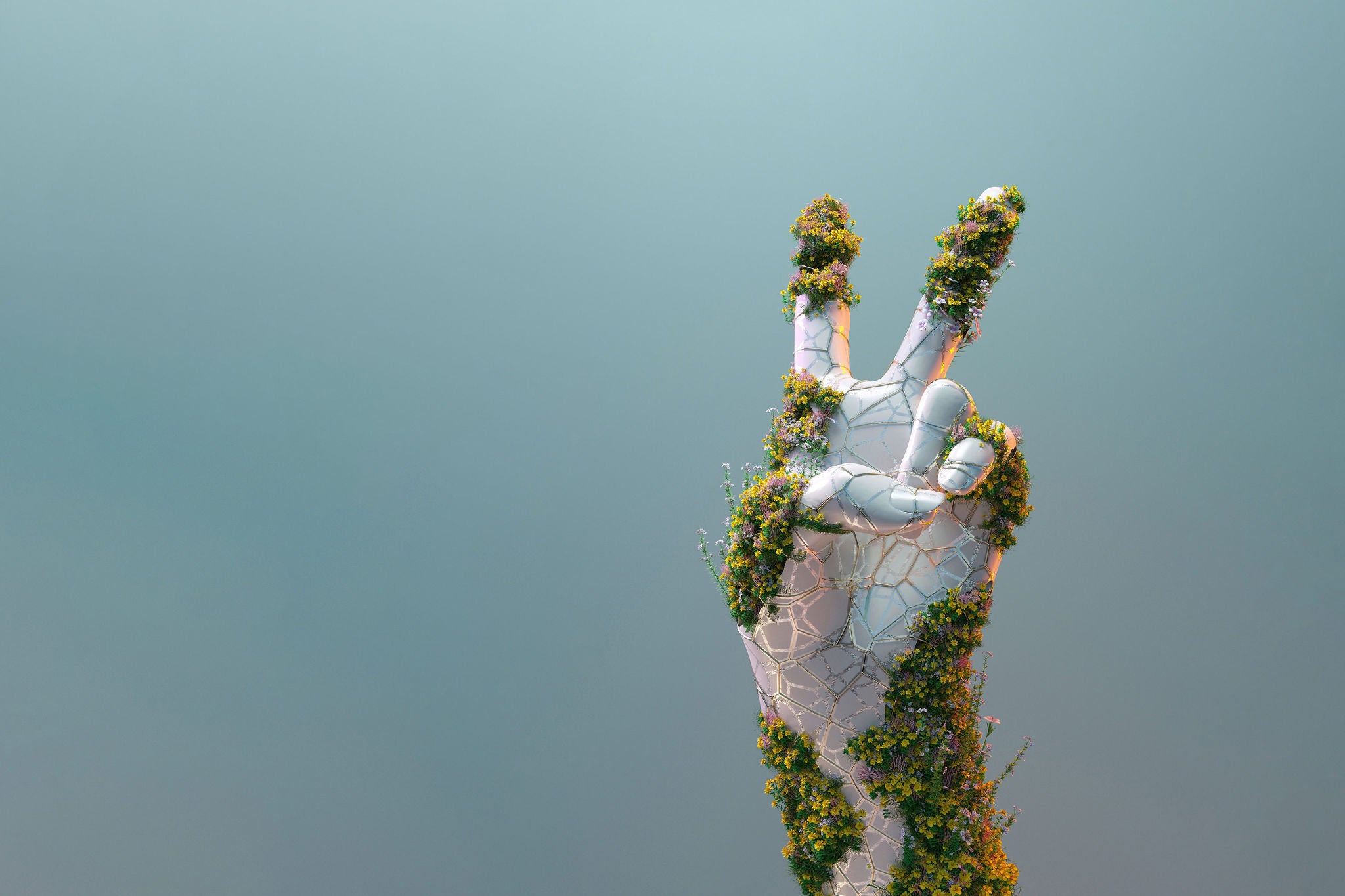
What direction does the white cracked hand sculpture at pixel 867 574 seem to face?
toward the camera
